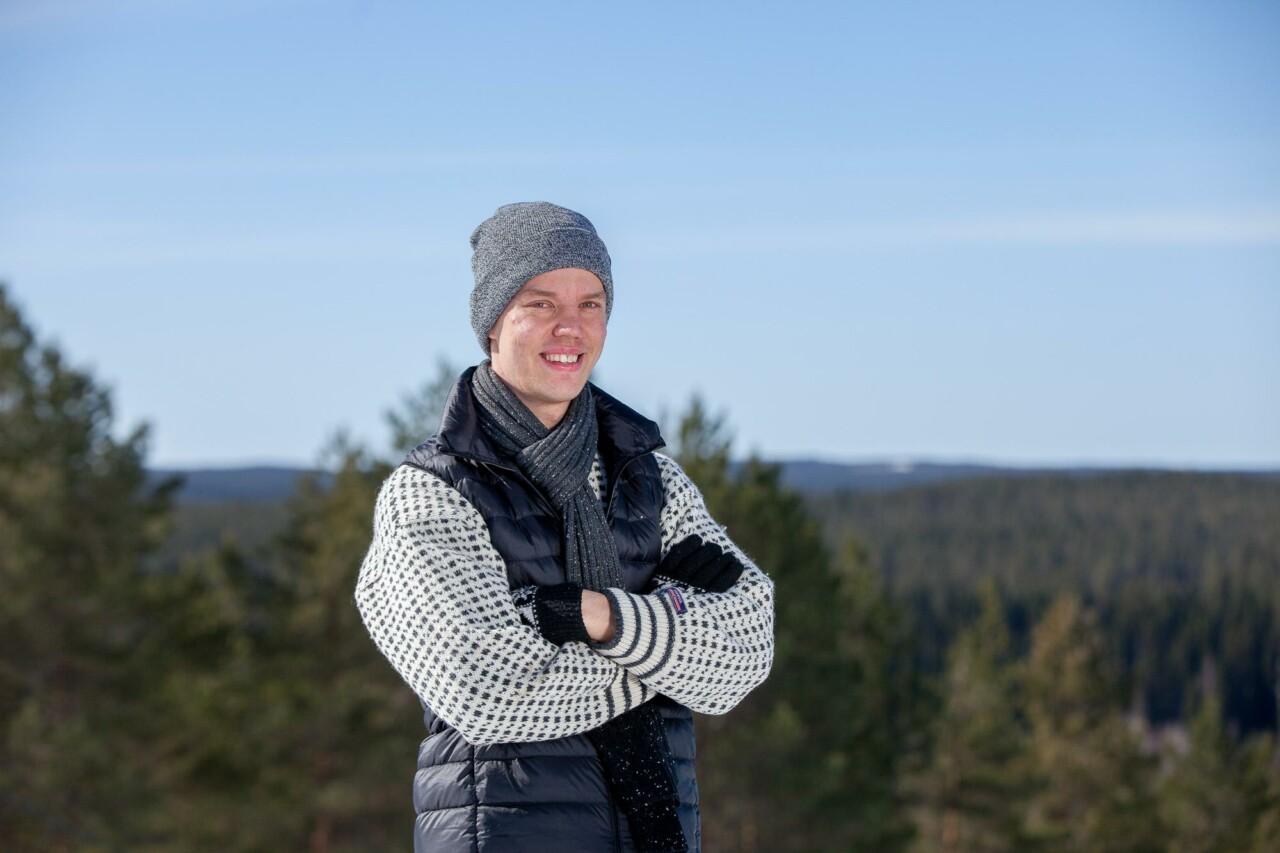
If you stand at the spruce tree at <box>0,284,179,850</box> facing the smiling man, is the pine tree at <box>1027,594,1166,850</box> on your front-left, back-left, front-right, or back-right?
back-left

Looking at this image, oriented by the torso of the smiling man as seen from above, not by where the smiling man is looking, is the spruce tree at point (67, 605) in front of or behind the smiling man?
behind

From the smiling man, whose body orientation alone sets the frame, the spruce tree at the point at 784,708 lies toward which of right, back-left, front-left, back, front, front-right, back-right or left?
back-left

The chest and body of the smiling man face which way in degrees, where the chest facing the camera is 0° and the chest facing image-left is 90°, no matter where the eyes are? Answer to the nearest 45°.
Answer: approximately 315°

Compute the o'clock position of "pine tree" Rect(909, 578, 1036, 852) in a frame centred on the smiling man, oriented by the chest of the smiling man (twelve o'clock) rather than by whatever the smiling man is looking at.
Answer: The pine tree is roughly at 8 o'clock from the smiling man.

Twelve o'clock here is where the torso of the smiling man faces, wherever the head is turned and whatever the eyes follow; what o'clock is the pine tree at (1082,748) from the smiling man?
The pine tree is roughly at 8 o'clock from the smiling man.
